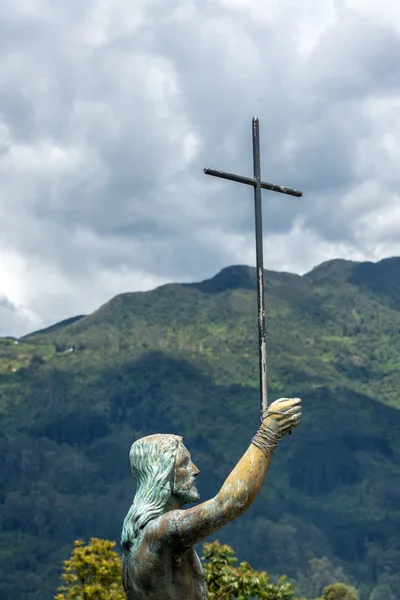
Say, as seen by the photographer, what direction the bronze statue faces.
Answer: facing to the right of the viewer

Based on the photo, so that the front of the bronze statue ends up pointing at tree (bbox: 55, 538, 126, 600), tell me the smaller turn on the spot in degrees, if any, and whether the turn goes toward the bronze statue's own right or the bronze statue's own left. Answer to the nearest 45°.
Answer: approximately 90° to the bronze statue's own left
